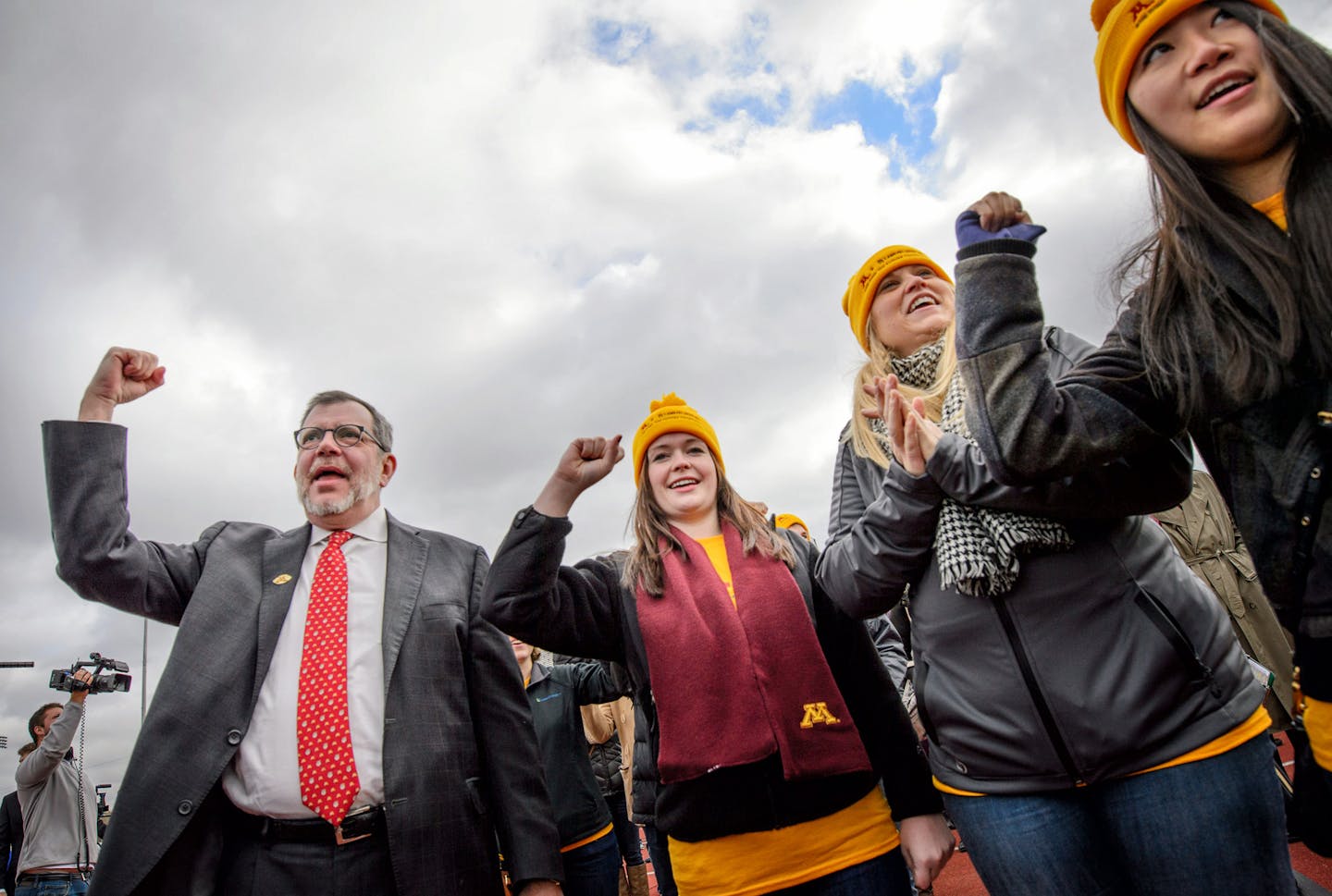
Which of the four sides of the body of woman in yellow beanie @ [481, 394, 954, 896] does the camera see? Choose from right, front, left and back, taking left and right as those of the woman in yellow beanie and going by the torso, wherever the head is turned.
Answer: front

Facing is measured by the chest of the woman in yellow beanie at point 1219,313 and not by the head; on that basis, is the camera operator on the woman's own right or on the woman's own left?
on the woman's own right

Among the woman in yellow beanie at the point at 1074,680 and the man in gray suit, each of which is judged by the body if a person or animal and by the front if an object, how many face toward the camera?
2

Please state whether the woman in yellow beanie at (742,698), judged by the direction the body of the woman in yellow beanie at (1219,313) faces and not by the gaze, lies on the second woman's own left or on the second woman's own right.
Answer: on the second woman's own right

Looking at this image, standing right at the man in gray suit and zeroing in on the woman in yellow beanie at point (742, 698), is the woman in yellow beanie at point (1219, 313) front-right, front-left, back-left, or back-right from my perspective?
front-right

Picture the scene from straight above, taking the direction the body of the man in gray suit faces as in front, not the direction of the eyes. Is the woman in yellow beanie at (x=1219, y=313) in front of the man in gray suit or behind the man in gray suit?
in front

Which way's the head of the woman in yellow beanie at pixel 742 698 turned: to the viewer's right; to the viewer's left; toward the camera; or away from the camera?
toward the camera

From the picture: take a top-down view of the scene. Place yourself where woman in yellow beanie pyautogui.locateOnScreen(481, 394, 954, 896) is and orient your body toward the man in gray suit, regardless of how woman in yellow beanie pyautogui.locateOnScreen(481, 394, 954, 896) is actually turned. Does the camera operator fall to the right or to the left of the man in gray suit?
right

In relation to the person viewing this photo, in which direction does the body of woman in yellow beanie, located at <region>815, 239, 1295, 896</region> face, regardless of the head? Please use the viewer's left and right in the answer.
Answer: facing the viewer

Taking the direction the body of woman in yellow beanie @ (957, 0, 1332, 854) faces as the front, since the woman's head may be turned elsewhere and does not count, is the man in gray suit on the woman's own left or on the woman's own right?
on the woman's own right
